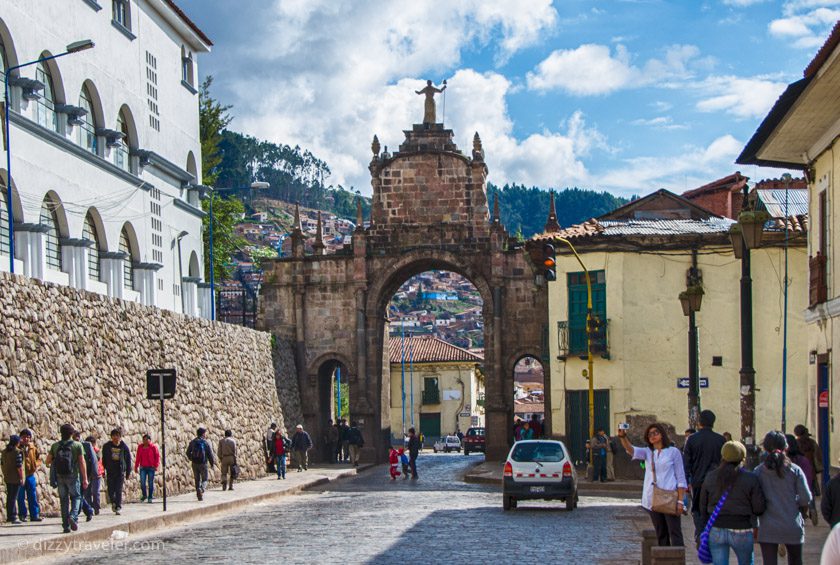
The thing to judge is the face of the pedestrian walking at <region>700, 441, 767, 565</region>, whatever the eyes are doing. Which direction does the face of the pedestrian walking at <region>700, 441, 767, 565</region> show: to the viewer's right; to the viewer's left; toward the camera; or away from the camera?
away from the camera

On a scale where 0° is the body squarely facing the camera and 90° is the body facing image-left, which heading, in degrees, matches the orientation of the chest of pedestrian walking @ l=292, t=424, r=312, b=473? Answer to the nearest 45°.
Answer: approximately 0°

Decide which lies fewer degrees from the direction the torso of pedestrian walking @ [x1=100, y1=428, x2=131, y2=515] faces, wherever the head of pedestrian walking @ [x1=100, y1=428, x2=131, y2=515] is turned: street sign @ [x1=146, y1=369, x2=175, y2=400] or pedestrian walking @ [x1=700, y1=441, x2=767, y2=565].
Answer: the pedestrian walking

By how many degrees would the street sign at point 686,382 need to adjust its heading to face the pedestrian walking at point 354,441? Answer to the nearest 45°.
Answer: approximately 135° to its right

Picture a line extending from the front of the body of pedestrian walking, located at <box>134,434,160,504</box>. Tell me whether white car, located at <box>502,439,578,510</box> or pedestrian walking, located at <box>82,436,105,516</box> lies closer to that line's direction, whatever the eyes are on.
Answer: the pedestrian walking

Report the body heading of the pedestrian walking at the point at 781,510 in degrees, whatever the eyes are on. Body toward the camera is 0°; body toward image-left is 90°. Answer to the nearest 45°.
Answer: approximately 180°

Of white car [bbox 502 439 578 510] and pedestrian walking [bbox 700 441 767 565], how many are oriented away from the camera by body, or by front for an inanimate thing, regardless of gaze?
2

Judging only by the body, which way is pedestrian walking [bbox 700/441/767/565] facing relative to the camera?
away from the camera
